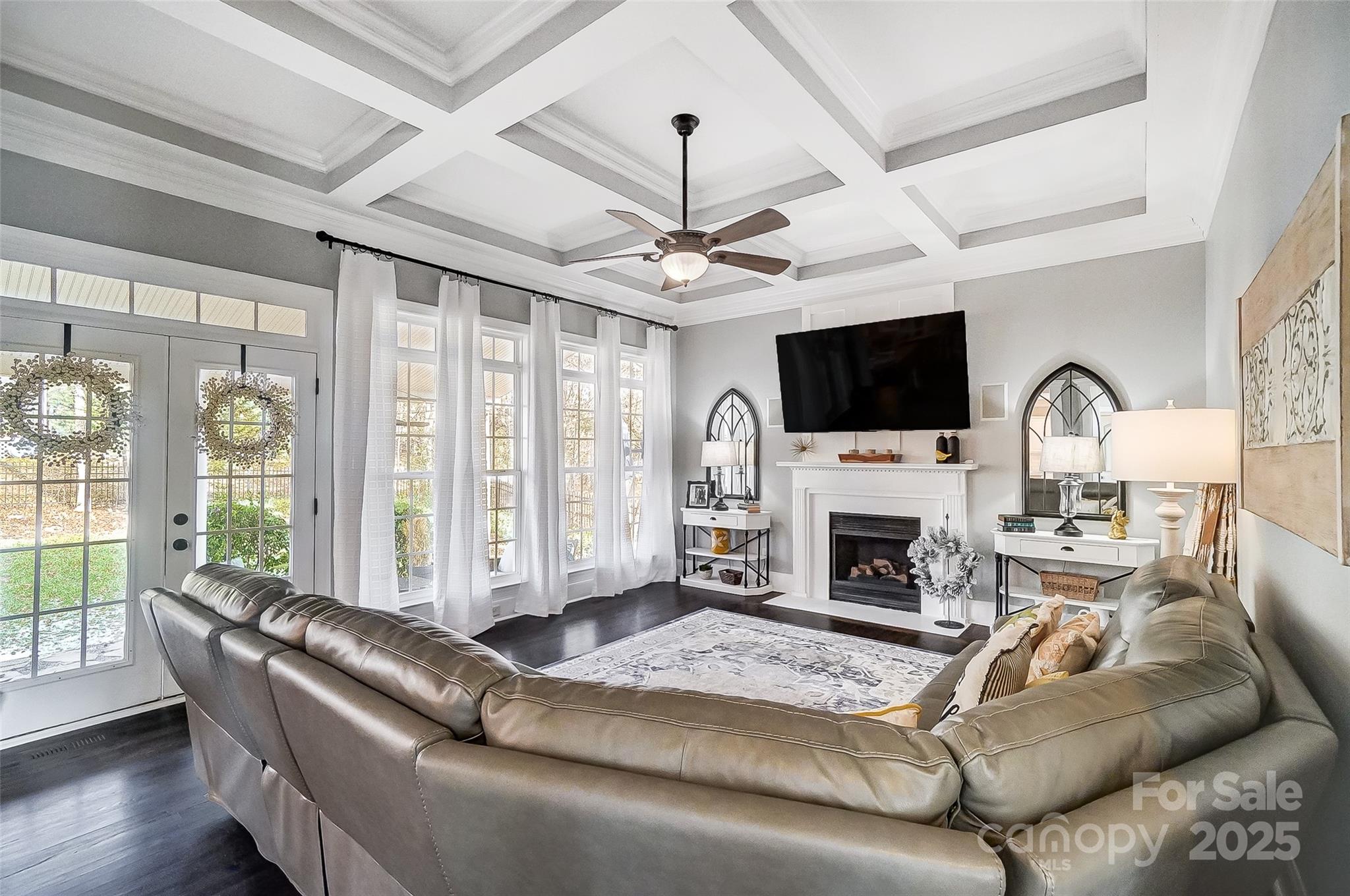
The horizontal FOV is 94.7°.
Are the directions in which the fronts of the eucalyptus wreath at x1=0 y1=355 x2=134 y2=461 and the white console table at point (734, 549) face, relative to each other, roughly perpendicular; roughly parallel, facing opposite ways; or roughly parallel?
roughly perpendicular

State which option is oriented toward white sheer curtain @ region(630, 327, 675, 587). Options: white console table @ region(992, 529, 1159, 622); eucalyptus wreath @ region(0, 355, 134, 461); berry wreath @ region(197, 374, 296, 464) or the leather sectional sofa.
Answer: the leather sectional sofa

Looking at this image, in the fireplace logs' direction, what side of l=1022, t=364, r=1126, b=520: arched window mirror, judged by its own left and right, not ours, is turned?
right

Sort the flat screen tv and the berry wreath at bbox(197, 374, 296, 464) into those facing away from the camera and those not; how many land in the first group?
0

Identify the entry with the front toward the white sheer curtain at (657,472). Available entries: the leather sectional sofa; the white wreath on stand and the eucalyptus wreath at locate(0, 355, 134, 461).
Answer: the leather sectional sofa

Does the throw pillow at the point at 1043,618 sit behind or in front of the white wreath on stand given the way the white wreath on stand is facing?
in front

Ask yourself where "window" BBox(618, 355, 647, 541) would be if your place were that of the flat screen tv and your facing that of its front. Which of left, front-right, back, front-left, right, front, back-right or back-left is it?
front-right

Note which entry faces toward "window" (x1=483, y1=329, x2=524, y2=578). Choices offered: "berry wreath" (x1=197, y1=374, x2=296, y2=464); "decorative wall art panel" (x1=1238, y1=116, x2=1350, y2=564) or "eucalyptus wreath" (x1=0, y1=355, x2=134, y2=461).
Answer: the decorative wall art panel
